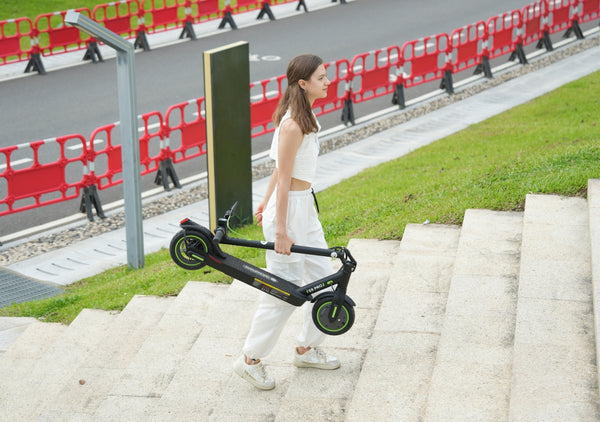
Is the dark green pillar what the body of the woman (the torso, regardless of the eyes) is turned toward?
no

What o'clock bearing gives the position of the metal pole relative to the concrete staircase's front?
The metal pole is roughly at 2 o'clock from the concrete staircase.

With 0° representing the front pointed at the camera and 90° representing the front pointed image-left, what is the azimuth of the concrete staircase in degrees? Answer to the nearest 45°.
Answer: approximately 90°

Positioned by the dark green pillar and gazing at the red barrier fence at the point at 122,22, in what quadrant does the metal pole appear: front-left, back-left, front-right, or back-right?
back-left

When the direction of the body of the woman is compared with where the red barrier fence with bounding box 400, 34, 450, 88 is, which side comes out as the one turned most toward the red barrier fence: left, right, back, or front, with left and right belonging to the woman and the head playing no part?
left

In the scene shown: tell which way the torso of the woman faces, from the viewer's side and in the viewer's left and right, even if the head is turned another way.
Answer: facing to the right of the viewer

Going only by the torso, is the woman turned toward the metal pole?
no

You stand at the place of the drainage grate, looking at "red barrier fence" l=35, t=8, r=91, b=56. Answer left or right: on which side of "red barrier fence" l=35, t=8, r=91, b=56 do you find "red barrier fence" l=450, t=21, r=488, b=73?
right

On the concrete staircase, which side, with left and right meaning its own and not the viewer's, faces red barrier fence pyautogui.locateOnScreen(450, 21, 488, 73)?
right

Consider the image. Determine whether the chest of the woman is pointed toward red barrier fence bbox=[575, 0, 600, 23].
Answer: no

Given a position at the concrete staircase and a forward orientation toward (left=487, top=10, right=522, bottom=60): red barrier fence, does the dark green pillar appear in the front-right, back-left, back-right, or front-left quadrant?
front-left

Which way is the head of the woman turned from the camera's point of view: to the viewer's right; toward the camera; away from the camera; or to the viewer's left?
to the viewer's right
